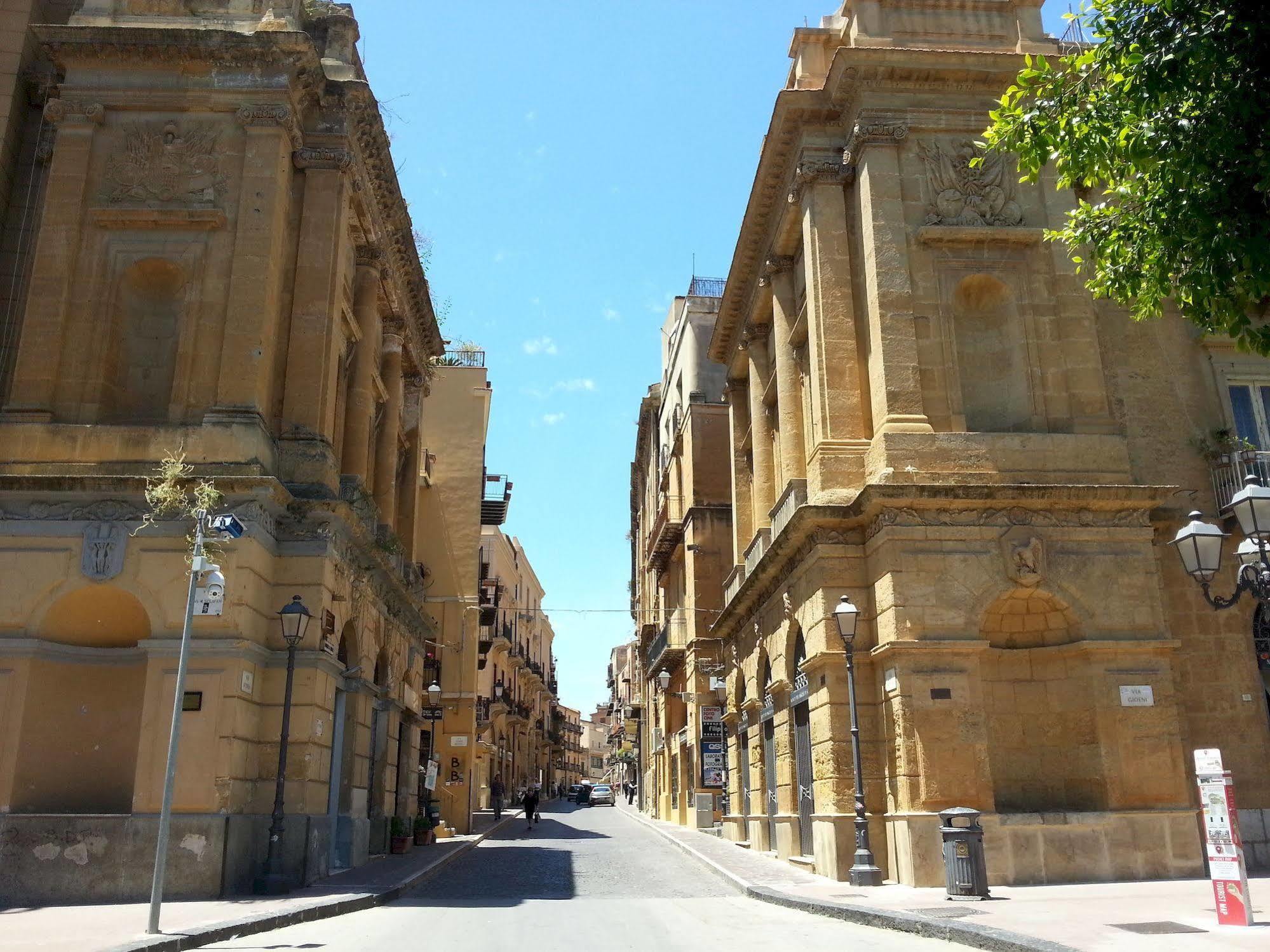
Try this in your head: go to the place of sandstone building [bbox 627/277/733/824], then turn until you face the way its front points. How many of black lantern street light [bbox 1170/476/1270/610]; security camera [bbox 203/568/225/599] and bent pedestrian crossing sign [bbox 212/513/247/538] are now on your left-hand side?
3

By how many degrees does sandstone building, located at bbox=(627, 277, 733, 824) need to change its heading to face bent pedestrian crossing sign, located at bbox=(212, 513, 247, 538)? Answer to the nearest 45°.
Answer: approximately 90° to its left

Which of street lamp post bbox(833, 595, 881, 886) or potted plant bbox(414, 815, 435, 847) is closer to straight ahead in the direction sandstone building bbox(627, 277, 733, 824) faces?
the potted plant

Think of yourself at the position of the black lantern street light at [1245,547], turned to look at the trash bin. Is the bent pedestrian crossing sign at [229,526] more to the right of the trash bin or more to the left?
left

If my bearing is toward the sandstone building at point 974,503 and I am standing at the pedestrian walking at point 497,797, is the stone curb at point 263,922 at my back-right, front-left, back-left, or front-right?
front-right

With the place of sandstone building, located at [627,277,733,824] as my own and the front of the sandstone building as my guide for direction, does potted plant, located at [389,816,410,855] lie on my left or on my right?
on my left

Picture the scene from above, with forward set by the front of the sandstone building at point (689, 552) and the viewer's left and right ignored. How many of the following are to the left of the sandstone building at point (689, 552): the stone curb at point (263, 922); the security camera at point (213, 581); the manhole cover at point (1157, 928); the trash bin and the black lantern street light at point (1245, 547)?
5

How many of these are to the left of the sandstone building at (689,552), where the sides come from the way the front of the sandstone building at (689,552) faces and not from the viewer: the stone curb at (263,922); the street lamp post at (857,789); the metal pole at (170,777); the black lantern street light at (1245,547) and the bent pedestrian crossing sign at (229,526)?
5

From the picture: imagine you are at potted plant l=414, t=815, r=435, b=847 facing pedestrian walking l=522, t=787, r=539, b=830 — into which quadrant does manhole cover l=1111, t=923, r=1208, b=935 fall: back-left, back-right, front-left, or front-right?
back-right

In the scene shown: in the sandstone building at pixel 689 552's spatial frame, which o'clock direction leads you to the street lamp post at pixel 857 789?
The street lamp post is roughly at 9 o'clock from the sandstone building.

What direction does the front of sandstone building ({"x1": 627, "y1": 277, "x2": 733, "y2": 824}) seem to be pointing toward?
to the viewer's left

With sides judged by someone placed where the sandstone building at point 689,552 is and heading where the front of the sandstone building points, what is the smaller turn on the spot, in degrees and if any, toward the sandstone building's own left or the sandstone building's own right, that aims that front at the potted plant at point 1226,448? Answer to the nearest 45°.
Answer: approximately 135° to the sandstone building's own left

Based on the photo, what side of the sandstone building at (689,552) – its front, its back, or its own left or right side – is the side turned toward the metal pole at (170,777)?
left
